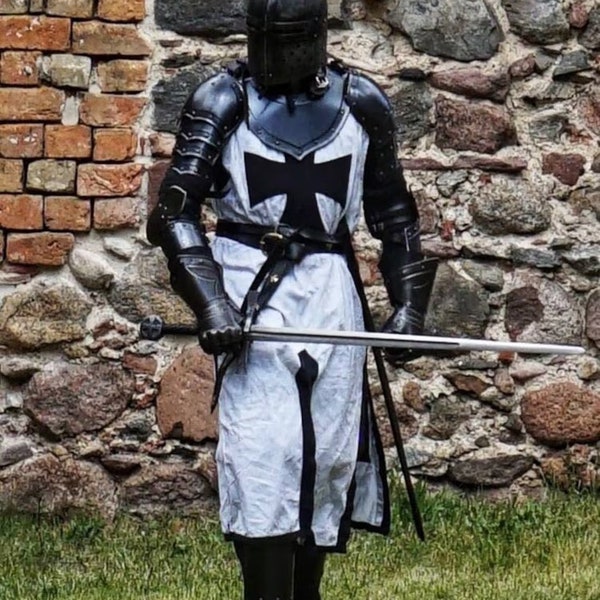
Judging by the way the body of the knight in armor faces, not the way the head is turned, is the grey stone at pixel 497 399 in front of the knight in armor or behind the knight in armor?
behind

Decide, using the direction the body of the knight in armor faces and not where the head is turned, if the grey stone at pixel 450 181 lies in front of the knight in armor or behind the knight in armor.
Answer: behind

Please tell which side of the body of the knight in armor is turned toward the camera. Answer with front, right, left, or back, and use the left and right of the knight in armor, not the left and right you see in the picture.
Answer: front

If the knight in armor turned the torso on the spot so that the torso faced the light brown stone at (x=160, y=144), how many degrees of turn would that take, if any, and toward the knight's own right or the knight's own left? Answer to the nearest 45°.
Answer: approximately 180°
